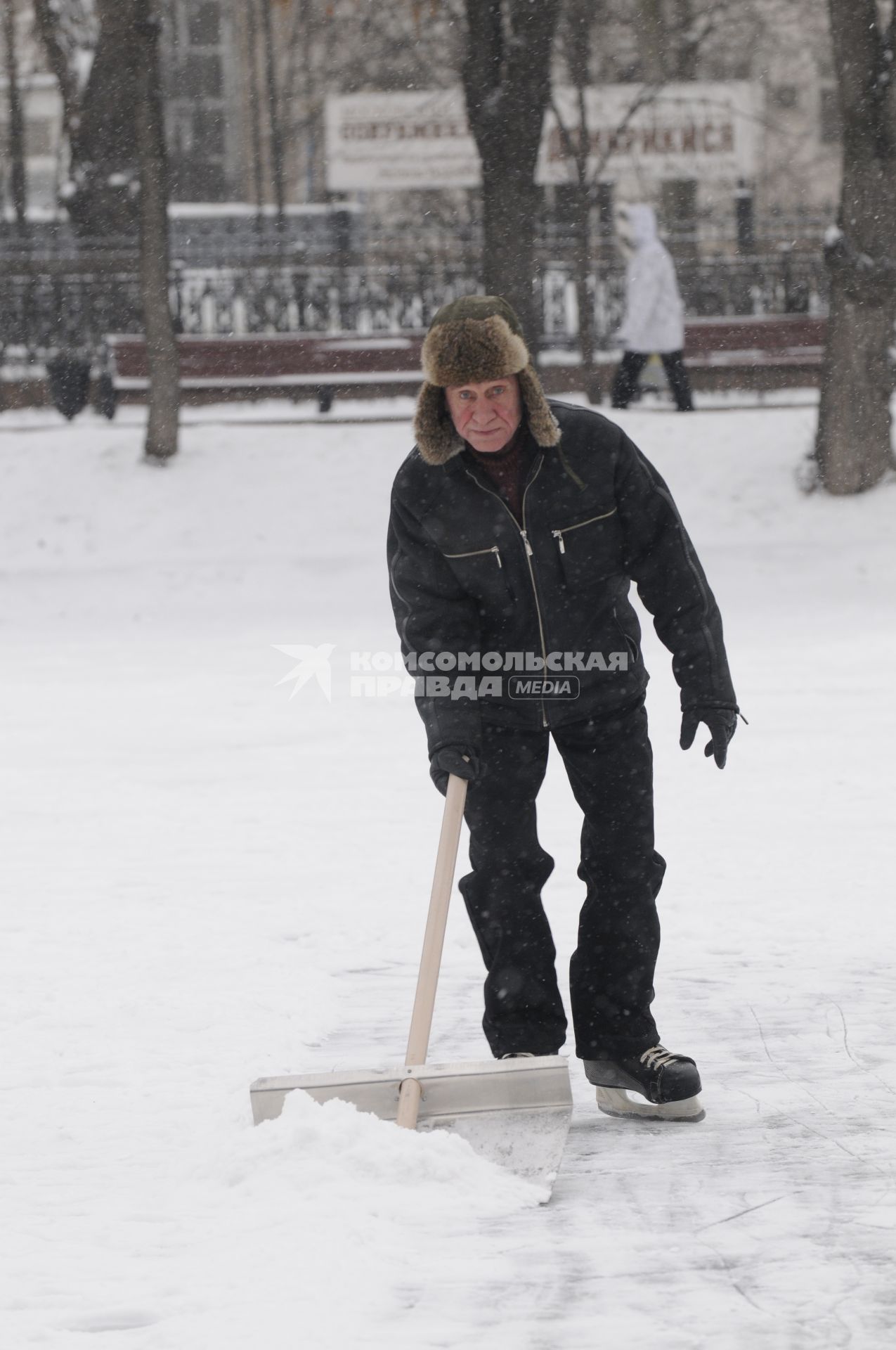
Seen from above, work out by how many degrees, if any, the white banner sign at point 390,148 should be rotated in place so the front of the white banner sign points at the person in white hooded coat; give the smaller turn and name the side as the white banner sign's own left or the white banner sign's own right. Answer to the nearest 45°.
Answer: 0° — it already faces them

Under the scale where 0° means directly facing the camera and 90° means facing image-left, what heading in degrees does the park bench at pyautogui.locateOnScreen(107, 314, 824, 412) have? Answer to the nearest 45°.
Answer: approximately 0°

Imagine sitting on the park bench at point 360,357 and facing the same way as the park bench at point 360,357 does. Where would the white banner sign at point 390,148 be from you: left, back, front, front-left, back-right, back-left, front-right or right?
back

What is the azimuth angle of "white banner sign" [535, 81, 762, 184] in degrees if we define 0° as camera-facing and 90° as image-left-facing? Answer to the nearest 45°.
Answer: approximately 0°

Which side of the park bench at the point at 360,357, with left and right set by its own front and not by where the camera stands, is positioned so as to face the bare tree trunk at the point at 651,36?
back

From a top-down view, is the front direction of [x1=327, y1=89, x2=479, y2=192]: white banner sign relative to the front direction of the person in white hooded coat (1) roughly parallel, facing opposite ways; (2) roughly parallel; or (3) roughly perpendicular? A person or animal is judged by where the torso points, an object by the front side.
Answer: roughly perpendicular

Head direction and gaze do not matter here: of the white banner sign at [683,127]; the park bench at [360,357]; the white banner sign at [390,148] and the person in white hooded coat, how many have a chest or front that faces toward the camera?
3
